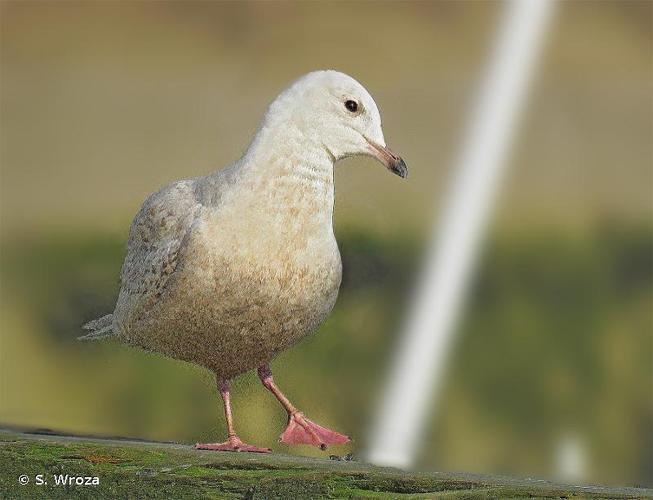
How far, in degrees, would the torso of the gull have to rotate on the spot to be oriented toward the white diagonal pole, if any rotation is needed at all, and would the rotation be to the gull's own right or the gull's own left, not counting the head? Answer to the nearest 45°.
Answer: approximately 135° to the gull's own left

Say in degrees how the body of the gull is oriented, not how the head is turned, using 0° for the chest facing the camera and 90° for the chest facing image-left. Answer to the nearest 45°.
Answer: approximately 315°
